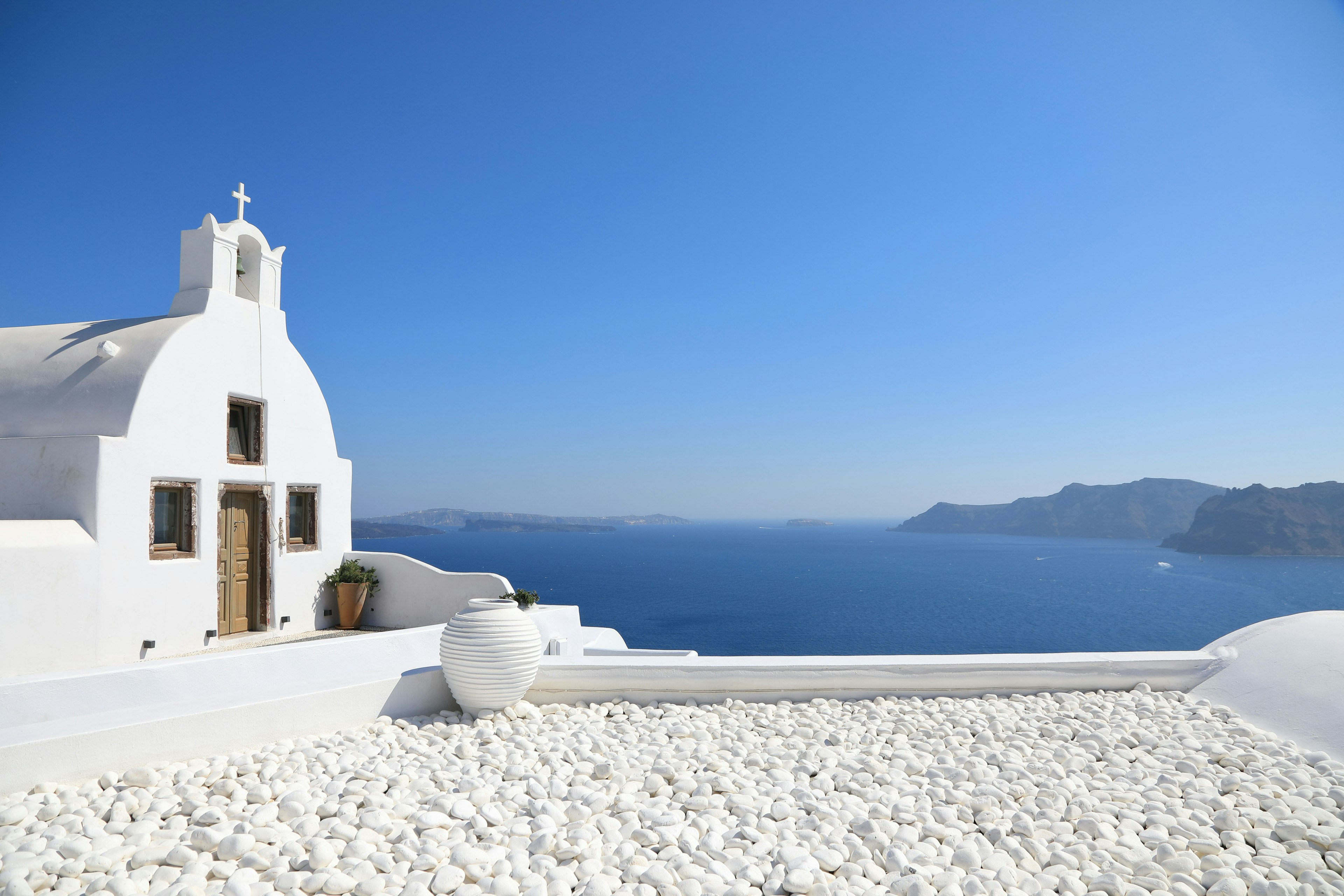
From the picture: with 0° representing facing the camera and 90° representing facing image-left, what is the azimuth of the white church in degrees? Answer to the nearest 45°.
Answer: approximately 315°

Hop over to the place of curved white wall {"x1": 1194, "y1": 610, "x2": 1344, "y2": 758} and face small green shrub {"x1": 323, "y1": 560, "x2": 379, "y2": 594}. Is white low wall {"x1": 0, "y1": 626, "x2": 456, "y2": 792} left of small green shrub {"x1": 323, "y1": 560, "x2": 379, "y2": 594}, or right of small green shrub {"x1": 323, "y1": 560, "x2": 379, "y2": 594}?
left

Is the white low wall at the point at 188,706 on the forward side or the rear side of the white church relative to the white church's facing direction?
on the forward side

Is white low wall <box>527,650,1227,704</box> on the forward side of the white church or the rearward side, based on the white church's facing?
on the forward side

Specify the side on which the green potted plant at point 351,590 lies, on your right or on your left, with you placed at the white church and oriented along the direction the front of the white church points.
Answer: on your left

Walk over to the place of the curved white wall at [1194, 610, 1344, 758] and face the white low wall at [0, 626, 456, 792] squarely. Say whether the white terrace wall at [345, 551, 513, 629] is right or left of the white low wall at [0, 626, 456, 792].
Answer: right
